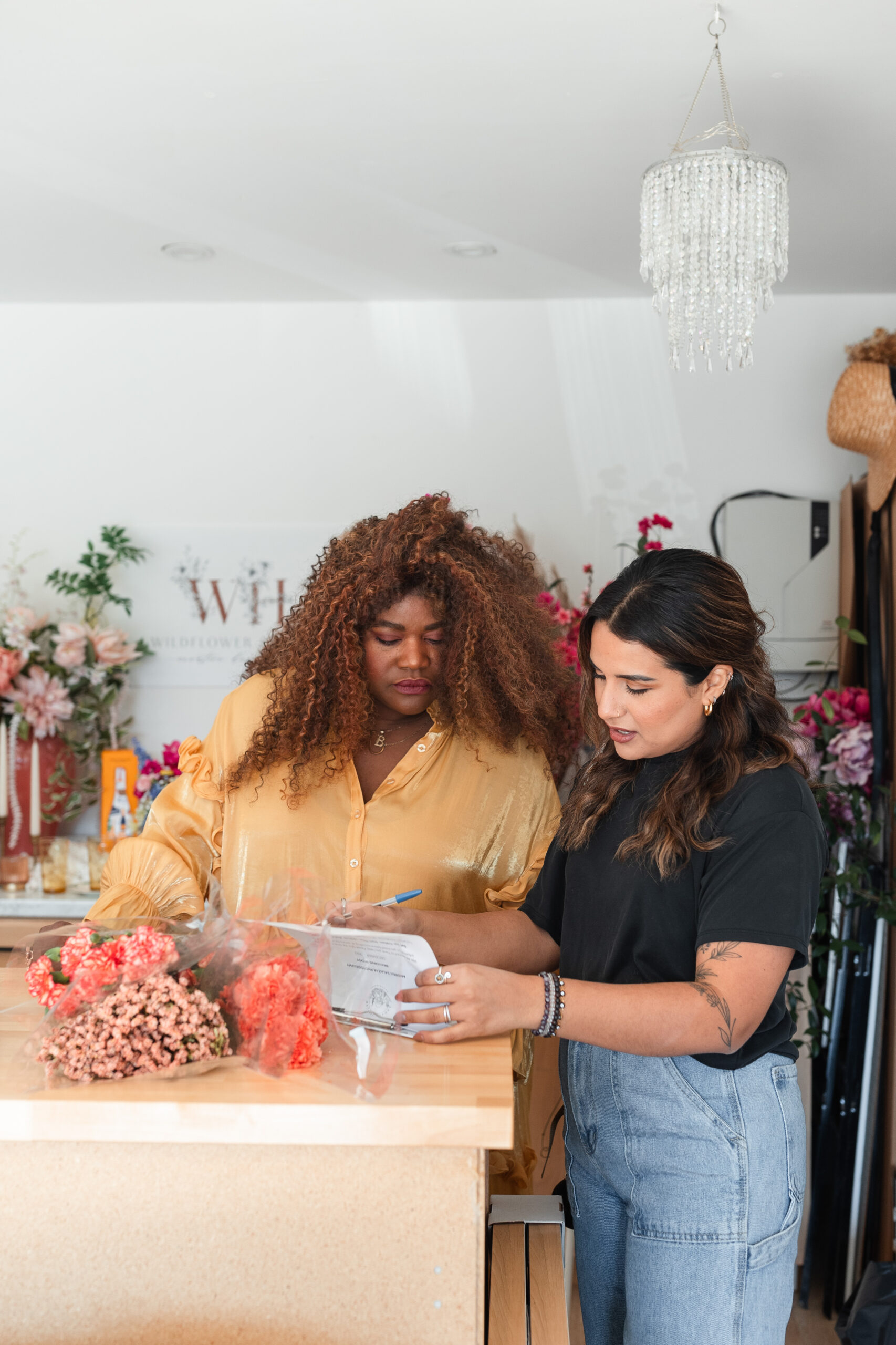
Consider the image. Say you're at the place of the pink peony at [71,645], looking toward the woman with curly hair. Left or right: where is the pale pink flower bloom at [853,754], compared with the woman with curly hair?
left

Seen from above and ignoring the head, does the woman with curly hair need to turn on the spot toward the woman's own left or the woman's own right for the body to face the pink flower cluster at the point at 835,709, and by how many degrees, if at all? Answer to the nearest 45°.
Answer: approximately 135° to the woman's own left

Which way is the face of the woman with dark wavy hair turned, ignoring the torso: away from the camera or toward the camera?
toward the camera

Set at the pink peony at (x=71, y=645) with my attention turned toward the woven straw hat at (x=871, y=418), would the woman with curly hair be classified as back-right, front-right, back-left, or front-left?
front-right

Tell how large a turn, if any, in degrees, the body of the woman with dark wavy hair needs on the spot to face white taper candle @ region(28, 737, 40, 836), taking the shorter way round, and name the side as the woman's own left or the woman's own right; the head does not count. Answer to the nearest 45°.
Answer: approximately 90° to the woman's own right

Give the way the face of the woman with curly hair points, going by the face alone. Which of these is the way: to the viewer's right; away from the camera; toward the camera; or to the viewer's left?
toward the camera

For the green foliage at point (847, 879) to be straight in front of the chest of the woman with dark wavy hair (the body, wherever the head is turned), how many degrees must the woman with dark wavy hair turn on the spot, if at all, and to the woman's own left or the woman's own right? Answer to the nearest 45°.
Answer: approximately 135° to the woman's own right

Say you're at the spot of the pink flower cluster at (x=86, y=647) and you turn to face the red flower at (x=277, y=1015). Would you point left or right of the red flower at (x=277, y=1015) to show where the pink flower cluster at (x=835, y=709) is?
left

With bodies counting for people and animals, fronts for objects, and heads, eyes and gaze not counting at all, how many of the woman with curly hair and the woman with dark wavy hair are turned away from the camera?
0

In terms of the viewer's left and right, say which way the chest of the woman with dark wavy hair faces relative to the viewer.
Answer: facing the viewer and to the left of the viewer

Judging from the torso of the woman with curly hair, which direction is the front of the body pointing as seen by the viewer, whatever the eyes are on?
toward the camera
